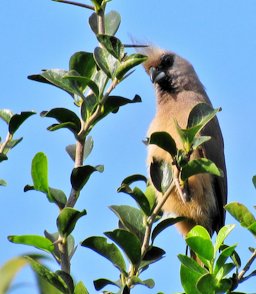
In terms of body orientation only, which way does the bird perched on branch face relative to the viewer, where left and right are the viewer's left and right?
facing the viewer and to the left of the viewer
